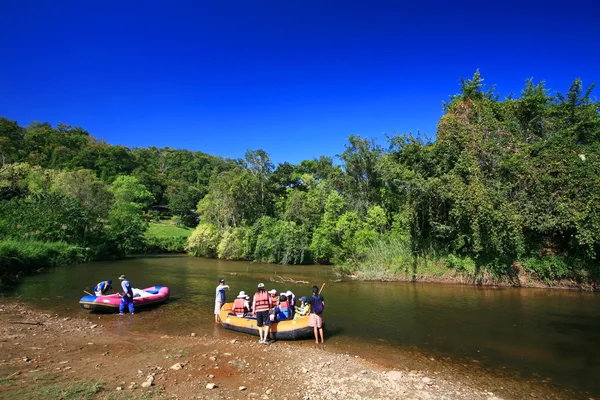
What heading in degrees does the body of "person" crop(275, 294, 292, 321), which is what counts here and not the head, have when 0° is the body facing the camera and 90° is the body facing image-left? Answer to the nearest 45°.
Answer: approximately 180°

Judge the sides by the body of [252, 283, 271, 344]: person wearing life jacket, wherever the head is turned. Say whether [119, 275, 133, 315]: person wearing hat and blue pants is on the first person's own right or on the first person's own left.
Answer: on the first person's own left

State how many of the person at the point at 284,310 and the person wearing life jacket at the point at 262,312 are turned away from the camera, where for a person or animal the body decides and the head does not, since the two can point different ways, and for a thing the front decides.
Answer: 2

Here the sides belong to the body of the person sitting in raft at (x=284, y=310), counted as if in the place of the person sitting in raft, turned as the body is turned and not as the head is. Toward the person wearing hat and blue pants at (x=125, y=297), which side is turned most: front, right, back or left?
left

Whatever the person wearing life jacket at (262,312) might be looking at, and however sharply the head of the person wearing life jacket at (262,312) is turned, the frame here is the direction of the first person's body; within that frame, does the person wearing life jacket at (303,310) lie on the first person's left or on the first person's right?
on the first person's right

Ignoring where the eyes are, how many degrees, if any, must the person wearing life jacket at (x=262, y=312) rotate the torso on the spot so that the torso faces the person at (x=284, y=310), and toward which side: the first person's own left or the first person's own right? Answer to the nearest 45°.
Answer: approximately 45° to the first person's own right

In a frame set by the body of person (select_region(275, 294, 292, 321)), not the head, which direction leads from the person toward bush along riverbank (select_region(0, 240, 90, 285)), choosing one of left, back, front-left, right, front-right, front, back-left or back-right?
front-left

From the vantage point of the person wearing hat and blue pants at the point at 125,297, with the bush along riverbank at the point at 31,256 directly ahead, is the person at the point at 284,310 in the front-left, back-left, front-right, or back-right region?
back-right

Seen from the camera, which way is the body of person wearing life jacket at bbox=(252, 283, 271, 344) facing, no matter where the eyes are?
away from the camera

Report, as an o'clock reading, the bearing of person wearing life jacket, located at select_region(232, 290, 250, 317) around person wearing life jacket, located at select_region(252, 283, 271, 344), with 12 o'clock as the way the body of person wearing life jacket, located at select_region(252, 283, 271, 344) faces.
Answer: person wearing life jacket, located at select_region(232, 290, 250, 317) is roughly at 11 o'clock from person wearing life jacket, located at select_region(252, 283, 271, 344).
